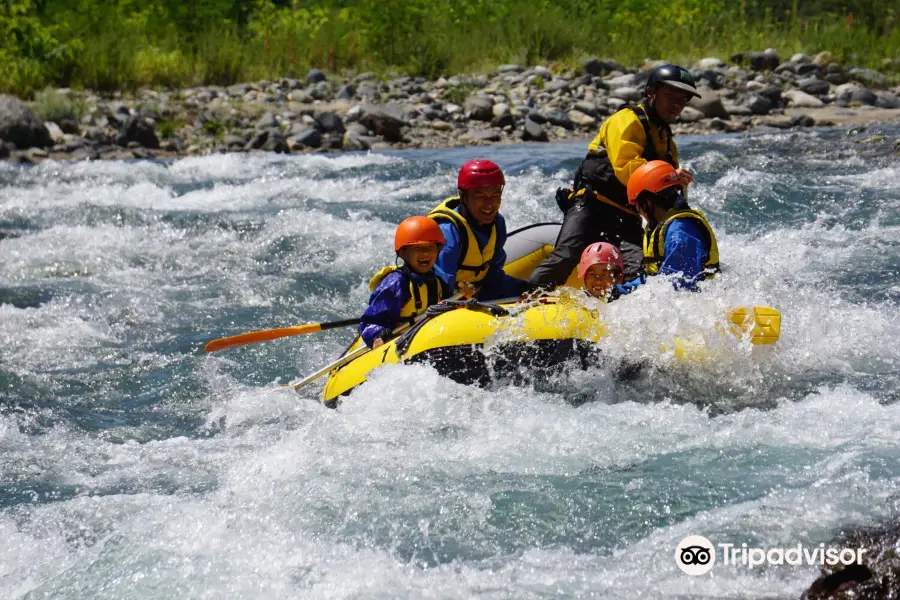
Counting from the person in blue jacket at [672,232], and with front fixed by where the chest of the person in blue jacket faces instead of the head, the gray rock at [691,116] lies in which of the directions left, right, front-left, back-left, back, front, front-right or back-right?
right

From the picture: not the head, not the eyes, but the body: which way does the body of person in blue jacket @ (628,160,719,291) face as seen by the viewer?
to the viewer's left

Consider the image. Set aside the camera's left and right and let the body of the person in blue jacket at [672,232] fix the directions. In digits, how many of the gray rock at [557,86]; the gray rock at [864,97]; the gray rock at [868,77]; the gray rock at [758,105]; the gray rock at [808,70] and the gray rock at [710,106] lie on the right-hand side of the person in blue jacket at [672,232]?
6

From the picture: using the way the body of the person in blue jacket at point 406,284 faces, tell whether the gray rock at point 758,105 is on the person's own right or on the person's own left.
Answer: on the person's own left

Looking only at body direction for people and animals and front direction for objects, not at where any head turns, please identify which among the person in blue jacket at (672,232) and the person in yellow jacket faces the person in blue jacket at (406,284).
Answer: the person in blue jacket at (672,232)

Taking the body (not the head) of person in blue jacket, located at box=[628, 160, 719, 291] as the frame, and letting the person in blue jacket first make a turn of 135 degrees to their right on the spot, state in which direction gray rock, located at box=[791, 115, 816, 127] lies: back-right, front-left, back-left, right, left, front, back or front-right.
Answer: front-left
